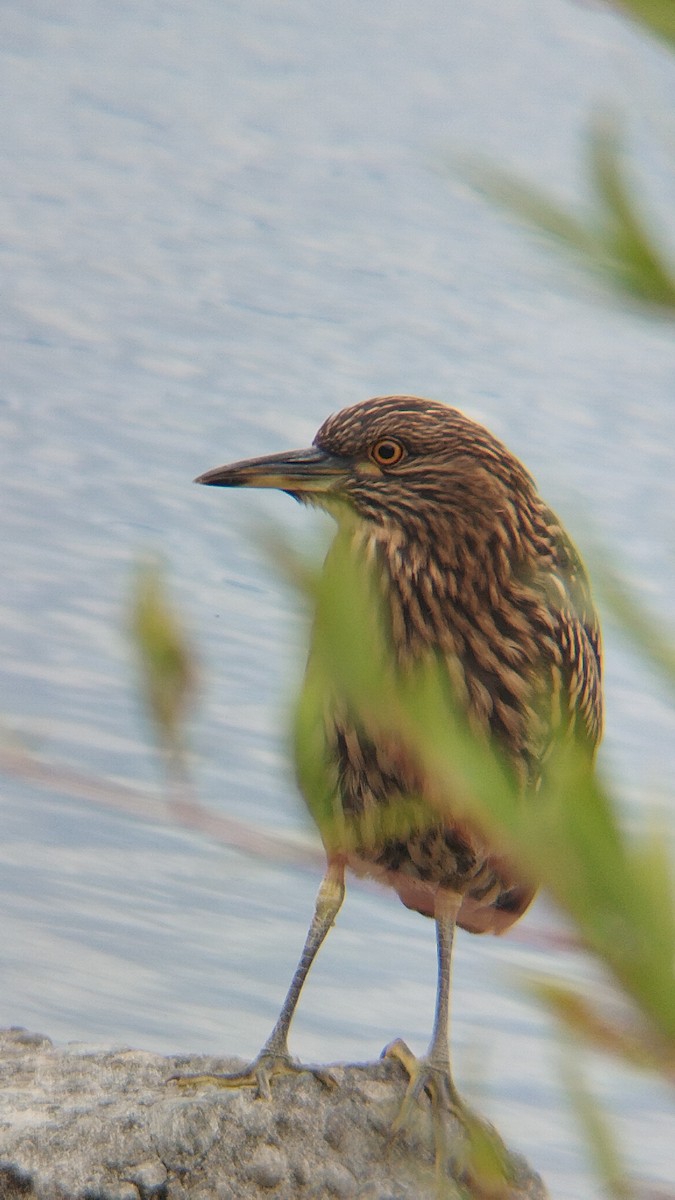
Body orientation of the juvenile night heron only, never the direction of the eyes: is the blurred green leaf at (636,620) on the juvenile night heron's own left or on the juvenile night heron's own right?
on the juvenile night heron's own left

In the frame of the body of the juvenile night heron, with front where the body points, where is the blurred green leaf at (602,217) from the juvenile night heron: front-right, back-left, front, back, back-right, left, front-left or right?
front-left

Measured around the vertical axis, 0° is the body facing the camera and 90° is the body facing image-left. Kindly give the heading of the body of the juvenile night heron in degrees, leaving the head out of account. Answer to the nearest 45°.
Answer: approximately 45°

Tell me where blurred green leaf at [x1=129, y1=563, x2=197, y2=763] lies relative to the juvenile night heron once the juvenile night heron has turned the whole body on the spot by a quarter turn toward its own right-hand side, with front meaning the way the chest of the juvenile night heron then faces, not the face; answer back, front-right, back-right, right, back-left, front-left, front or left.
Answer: back-left

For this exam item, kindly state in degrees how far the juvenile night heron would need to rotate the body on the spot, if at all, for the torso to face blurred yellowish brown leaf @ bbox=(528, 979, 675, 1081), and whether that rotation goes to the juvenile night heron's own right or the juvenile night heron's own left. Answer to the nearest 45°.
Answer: approximately 45° to the juvenile night heron's own left

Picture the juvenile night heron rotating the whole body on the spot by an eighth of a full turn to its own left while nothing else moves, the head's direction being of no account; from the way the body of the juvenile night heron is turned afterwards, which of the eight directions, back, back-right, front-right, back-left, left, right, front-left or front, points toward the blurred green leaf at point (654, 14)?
front
